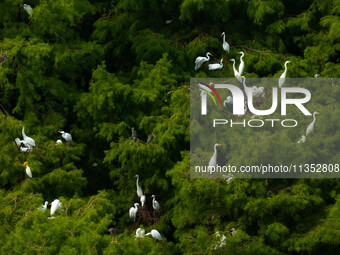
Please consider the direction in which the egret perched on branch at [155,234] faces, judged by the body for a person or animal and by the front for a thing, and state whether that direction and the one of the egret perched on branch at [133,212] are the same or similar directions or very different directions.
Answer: very different directions

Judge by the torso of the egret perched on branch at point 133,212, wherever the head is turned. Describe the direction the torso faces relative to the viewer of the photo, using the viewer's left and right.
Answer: facing to the right of the viewer
